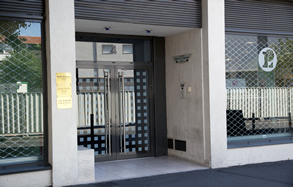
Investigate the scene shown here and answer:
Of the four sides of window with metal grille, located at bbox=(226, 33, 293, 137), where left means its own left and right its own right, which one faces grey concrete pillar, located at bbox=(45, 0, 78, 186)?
right

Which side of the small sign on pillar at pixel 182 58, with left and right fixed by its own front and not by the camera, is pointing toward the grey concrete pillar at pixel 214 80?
left

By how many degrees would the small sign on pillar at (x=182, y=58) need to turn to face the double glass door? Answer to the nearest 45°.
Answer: approximately 45° to its right

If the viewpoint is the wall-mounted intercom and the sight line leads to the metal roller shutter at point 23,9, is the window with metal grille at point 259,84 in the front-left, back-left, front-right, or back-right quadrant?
back-left

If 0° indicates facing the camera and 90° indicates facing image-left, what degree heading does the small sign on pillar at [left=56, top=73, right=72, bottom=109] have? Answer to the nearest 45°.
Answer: approximately 0°

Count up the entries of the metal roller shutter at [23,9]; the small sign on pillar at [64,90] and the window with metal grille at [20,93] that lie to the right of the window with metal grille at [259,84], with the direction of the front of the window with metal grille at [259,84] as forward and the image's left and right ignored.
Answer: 3
